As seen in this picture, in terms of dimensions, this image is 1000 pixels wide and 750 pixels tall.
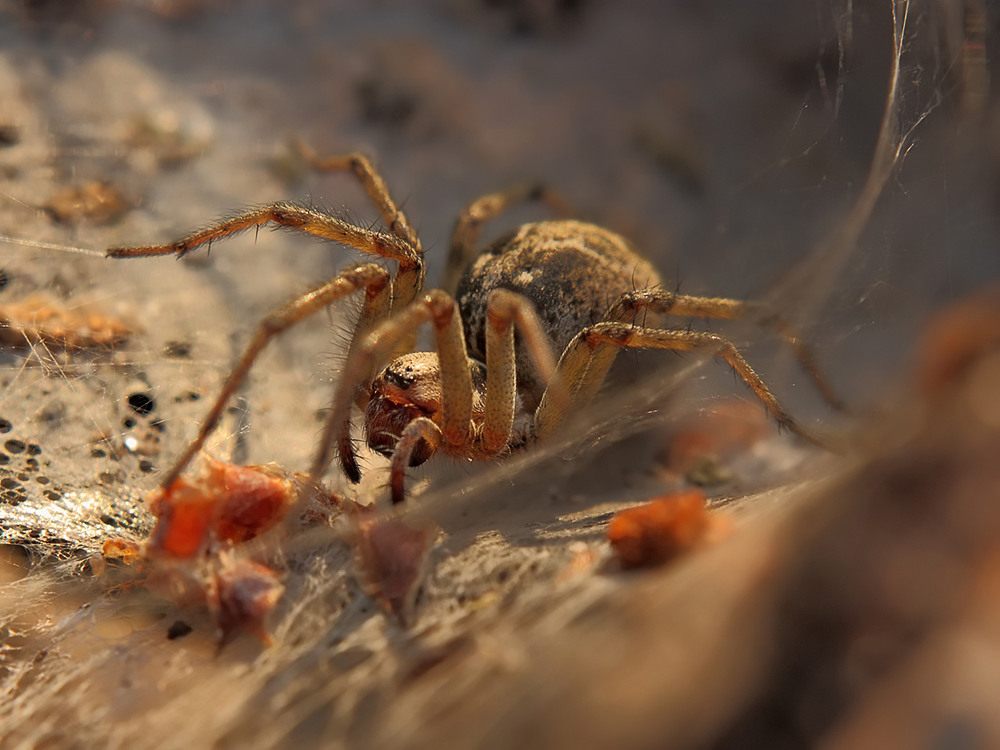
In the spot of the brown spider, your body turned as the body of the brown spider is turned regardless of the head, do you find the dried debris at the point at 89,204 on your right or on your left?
on your right

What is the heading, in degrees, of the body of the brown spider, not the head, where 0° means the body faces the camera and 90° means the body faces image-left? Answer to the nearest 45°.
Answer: approximately 45°

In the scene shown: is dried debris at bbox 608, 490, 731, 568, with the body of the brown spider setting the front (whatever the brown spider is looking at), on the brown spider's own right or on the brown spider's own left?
on the brown spider's own left

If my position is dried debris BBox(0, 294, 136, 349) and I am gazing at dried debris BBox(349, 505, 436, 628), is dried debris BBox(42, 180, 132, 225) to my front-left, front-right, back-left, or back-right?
back-left
